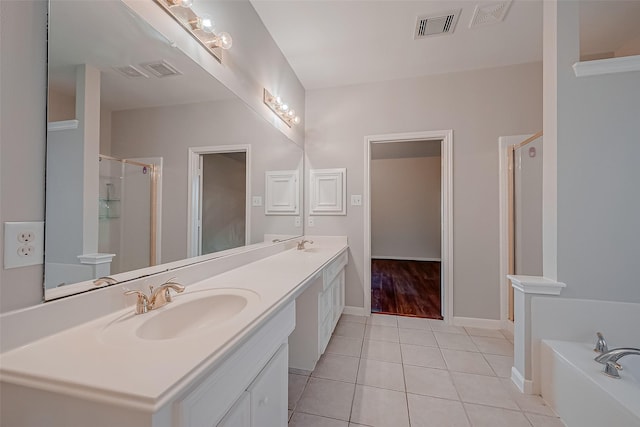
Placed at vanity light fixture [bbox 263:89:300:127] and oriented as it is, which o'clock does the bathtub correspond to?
The bathtub is roughly at 12 o'clock from the vanity light fixture.

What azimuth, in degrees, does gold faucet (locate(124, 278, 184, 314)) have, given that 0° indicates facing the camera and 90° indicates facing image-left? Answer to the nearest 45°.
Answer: approximately 315°

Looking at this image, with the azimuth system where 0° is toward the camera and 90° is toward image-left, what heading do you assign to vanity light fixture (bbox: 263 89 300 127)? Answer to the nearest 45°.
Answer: approximately 315°

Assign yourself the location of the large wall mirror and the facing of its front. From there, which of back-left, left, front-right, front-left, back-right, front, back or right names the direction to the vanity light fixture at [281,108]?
left

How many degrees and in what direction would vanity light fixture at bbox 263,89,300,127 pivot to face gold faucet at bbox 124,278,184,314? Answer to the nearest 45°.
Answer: approximately 45° to its right

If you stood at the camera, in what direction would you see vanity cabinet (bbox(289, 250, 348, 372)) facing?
facing to the right of the viewer
